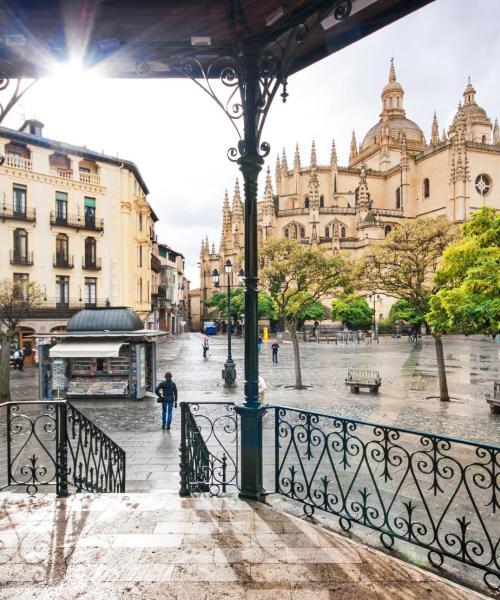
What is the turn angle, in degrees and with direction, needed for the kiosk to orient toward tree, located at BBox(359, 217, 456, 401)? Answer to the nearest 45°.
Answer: approximately 90° to its left

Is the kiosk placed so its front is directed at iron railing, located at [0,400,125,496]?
yes

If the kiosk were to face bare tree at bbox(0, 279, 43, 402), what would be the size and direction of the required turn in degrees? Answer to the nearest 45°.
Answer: approximately 135° to its right

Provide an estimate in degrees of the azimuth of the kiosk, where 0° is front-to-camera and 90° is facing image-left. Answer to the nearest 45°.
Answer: approximately 0°

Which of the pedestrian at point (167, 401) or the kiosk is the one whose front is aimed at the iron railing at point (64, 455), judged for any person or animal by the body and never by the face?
the kiosk
